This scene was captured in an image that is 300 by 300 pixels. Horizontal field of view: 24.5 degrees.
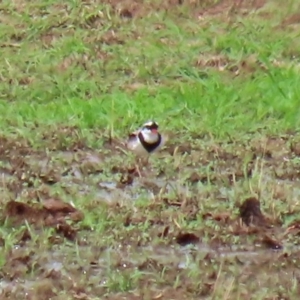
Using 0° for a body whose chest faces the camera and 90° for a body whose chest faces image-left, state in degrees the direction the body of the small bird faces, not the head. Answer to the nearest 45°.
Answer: approximately 315°
